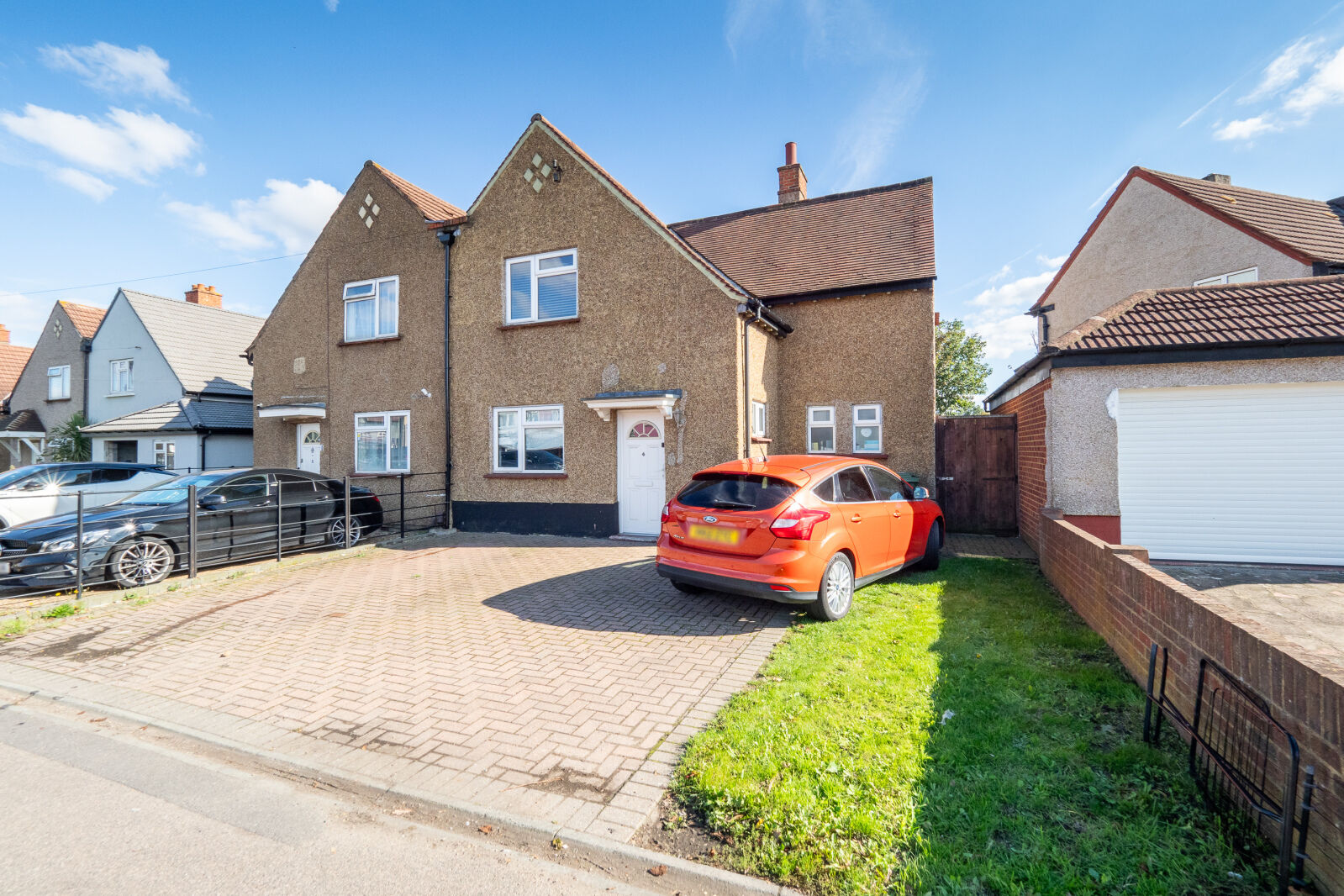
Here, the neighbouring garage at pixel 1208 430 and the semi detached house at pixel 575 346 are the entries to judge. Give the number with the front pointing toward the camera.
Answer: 2

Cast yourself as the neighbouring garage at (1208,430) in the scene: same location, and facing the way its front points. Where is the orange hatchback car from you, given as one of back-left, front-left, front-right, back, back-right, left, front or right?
front-right

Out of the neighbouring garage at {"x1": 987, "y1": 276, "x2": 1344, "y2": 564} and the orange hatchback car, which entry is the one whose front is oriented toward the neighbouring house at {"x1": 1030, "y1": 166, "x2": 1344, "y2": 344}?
the orange hatchback car

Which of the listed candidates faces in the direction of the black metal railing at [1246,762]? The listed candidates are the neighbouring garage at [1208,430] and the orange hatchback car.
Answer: the neighbouring garage

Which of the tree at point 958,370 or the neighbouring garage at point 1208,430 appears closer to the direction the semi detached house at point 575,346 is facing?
the neighbouring garage

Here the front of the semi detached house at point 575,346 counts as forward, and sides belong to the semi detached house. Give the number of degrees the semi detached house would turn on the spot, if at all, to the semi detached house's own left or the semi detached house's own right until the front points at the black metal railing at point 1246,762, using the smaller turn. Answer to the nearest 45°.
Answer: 0° — it already faces it

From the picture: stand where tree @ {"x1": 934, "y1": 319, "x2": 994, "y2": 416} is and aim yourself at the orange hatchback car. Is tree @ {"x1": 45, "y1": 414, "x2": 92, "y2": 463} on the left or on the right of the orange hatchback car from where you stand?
right

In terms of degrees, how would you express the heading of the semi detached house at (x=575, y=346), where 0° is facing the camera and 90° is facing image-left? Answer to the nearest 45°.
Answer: approximately 0°

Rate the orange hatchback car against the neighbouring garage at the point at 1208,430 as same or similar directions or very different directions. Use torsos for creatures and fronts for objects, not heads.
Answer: very different directions

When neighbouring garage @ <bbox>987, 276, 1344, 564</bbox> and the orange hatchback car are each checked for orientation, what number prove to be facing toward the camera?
1

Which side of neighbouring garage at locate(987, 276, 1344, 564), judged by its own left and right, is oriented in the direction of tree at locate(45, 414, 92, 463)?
right

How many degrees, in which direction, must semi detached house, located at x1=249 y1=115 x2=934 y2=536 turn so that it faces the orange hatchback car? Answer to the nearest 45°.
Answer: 0° — it already faces it
